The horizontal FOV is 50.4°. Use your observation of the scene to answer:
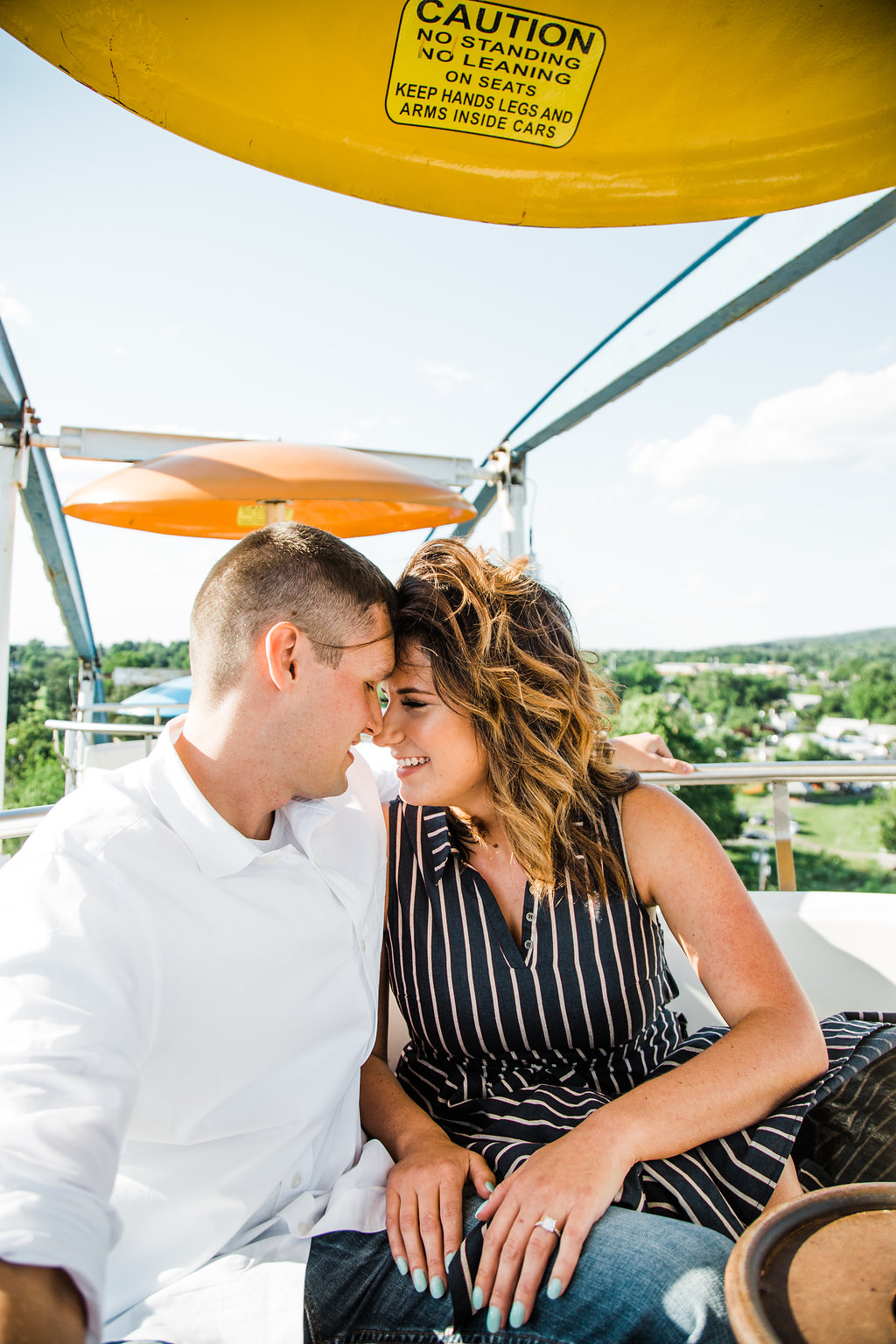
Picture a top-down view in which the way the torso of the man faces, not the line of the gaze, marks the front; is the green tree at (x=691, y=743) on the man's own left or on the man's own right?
on the man's own left

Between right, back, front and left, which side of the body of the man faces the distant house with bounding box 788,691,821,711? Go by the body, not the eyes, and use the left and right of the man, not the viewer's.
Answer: left

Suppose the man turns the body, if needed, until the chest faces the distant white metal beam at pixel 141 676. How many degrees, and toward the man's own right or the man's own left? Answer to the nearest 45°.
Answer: approximately 135° to the man's own left

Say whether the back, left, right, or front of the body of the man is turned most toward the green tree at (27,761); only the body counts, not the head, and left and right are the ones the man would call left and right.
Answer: back

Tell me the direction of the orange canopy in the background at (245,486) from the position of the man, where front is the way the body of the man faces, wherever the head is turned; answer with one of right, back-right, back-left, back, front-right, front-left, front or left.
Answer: back-left

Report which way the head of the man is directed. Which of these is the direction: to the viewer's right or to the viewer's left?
to the viewer's right

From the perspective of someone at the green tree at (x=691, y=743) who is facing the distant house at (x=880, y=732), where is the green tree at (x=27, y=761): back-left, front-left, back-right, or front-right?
back-left

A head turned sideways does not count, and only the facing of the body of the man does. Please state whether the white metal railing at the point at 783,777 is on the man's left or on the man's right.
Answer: on the man's left

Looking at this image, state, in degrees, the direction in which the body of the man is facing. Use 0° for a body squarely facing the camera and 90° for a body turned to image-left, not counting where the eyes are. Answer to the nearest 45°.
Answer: approximately 315°

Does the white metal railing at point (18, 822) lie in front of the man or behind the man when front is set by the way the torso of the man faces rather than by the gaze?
behind
